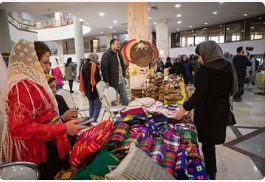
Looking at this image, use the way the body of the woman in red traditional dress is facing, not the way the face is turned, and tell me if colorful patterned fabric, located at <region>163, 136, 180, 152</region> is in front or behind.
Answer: in front

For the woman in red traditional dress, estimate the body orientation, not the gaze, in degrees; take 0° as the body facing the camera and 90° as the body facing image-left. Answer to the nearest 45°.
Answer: approximately 270°

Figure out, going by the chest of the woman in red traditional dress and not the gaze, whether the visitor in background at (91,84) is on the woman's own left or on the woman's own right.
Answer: on the woman's own left

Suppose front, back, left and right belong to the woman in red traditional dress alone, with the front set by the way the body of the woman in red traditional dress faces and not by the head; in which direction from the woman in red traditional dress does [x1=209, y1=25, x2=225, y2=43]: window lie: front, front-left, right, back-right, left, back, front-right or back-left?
front-left

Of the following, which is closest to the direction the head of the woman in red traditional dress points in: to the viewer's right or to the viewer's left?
to the viewer's right

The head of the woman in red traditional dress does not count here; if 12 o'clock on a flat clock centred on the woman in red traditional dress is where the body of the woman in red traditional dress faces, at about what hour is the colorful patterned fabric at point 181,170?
The colorful patterned fabric is roughly at 1 o'clock from the woman in red traditional dress.

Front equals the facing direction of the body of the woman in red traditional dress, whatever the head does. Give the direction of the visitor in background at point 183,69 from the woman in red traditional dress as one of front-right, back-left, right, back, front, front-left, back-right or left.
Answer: front-left

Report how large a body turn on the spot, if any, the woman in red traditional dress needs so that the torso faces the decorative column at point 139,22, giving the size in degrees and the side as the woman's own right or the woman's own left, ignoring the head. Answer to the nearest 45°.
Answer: approximately 45° to the woman's own left
